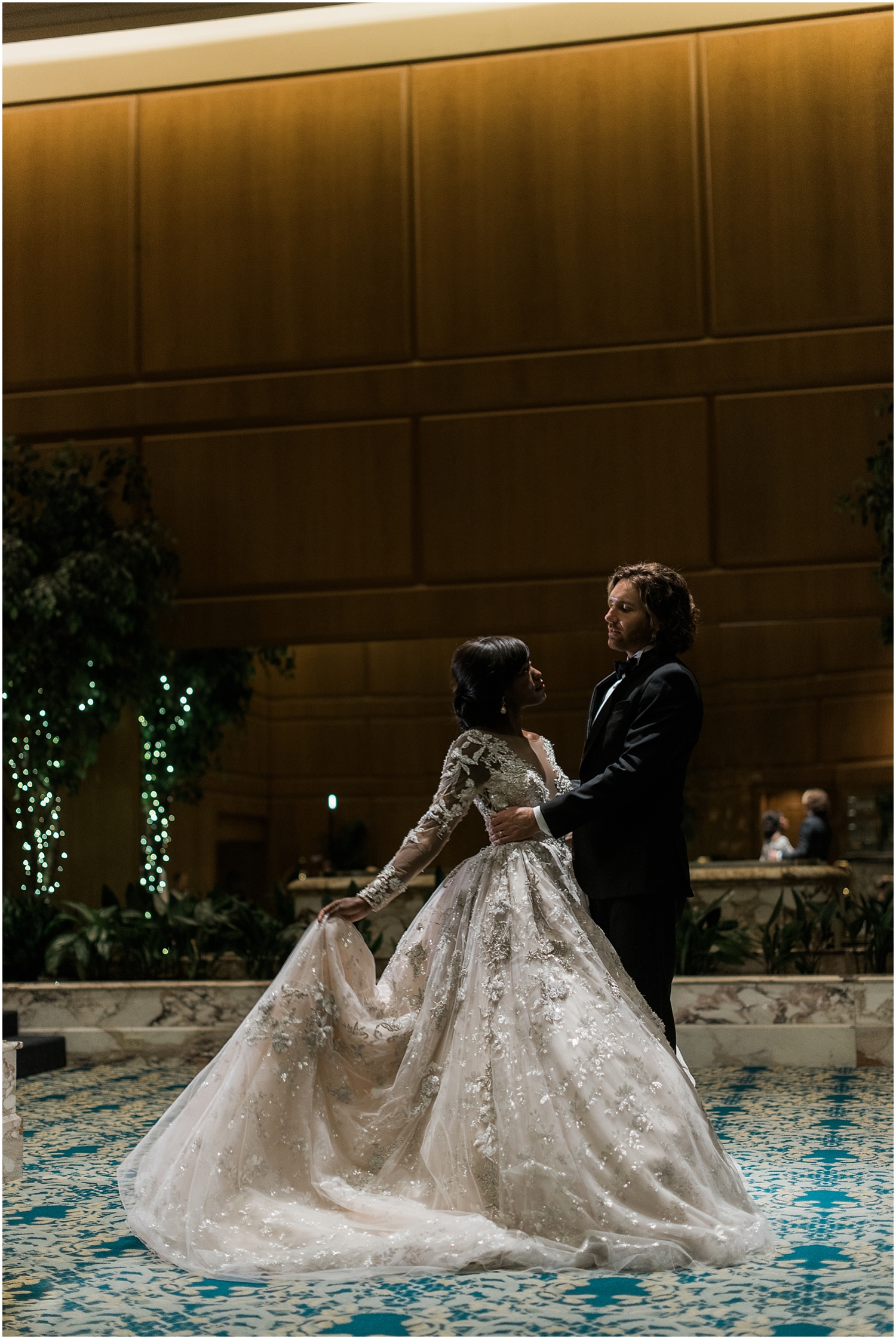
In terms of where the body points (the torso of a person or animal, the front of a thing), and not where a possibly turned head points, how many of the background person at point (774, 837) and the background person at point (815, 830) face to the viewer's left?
1

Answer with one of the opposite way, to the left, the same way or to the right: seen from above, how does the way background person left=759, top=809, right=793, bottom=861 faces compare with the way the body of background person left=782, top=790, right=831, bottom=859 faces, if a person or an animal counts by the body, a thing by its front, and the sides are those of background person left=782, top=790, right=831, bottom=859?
the opposite way

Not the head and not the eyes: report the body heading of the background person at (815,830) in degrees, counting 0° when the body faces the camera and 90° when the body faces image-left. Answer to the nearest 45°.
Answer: approximately 90°

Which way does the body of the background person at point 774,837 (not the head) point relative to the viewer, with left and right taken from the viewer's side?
facing to the right of the viewer

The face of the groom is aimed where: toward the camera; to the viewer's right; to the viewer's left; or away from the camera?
to the viewer's left

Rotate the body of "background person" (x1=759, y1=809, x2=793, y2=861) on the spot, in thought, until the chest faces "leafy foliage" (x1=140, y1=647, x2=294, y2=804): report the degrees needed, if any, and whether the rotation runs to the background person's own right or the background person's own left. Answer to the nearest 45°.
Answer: approximately 180°

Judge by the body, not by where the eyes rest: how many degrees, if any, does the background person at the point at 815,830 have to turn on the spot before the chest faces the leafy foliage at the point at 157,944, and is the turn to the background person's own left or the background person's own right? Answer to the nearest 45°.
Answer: approximately 45° to the background person's own left

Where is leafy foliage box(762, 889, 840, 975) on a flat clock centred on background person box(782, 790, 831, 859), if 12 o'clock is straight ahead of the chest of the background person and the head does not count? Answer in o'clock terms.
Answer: The leafy foliage is roughly at 9 o'clock from the background person.

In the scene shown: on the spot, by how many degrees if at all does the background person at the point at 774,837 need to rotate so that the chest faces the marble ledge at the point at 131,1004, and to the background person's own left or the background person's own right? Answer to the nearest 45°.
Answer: approximately 135° to the background person's own right
